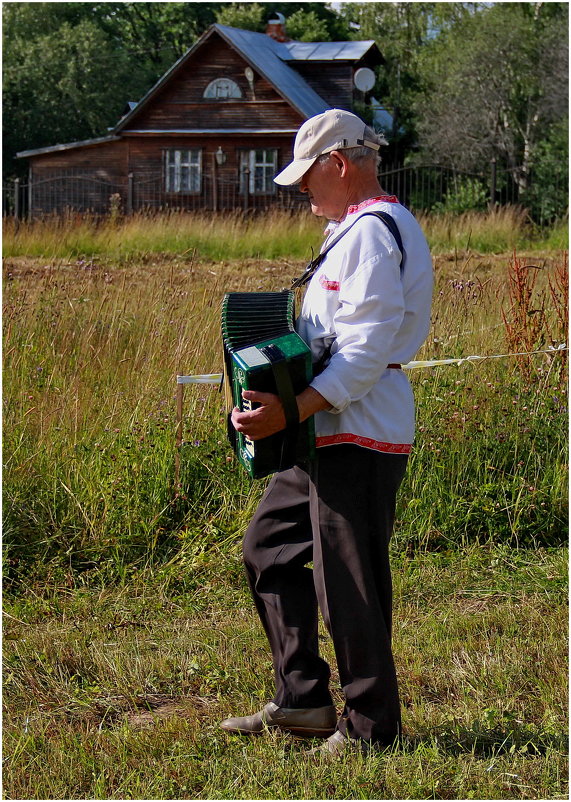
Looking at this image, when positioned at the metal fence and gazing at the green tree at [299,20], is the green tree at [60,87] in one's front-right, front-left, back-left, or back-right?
front-left

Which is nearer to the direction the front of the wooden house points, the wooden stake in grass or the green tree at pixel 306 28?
the wooden stake in grass

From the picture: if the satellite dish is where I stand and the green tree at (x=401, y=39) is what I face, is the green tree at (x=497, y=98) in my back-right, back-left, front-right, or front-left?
front-right

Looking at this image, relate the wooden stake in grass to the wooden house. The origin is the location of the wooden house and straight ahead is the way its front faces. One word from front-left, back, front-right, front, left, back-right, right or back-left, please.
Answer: front

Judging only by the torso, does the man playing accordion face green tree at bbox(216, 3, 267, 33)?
no

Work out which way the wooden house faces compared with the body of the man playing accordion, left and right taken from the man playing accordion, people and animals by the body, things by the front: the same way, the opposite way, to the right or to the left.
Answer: to the left

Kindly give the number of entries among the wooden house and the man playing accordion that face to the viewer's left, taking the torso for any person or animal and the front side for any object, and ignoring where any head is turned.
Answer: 1

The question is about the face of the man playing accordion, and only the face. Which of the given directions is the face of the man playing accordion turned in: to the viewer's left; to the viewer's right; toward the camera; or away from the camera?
to the viewer's left

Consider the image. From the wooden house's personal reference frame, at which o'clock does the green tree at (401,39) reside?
The green tree is roughly at 7 o'clock from the wooden house.

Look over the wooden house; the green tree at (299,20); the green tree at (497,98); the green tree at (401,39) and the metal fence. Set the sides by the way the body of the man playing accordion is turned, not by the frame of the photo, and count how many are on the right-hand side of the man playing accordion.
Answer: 5

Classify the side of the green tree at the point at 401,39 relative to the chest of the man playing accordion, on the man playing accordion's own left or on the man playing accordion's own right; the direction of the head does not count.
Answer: on the man playing accordion's own right

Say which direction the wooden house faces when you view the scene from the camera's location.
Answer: facing the viewer

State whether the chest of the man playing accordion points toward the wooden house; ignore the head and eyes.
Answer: no

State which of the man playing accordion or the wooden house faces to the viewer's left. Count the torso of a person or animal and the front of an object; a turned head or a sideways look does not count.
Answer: the man playing accordion

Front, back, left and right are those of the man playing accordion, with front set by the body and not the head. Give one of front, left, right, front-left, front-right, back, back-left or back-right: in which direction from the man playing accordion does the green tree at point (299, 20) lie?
right

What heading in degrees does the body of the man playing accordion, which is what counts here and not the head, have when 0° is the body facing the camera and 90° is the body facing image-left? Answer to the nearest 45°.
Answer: approximately 90°
